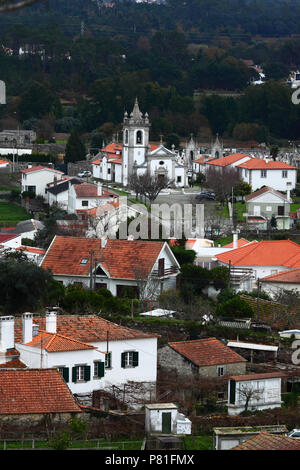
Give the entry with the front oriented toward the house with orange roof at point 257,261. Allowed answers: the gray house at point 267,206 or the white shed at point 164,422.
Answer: the gray house at point 267,206

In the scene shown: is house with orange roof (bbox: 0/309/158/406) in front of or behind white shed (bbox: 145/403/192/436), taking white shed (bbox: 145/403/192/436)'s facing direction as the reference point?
behind

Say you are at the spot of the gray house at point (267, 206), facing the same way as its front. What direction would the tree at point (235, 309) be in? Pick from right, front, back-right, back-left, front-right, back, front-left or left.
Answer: front

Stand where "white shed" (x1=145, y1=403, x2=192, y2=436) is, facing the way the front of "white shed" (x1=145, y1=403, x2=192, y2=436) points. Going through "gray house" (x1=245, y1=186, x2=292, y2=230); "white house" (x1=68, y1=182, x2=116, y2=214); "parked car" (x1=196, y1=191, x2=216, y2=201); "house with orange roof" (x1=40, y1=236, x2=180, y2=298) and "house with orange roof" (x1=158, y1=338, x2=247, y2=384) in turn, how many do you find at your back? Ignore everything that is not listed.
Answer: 5

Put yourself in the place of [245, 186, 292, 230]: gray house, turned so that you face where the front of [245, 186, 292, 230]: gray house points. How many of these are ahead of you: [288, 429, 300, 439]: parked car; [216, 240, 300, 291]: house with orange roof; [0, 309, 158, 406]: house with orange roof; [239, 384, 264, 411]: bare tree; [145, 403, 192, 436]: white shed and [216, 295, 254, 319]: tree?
6

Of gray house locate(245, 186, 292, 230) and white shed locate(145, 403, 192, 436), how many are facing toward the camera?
2

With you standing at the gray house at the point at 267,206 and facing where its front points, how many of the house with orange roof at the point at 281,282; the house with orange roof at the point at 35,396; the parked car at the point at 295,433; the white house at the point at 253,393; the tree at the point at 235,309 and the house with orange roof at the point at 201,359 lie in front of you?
6

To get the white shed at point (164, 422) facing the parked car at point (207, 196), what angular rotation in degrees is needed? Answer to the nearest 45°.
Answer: approximately 180°

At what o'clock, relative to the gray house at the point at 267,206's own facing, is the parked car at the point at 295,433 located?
The parked car is roughly at 12 o'clock from the gray house.

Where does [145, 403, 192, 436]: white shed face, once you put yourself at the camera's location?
facing the viewer

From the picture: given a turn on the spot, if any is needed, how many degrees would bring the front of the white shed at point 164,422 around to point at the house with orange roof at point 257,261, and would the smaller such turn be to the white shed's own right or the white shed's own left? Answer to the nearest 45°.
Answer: approximately 180°

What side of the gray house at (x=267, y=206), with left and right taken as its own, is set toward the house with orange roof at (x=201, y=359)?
front

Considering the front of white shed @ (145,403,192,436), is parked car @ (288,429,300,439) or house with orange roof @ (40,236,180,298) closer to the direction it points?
the parked car

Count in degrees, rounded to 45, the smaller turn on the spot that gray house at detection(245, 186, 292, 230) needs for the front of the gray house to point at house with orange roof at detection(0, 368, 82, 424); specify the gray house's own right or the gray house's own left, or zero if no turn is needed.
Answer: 0° — it already faces it

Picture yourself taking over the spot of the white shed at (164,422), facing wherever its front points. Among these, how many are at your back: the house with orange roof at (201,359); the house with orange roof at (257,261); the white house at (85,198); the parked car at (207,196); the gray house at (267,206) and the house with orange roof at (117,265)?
6

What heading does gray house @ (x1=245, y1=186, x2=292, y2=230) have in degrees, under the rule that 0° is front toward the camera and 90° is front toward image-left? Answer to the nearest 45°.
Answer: approximately 0°

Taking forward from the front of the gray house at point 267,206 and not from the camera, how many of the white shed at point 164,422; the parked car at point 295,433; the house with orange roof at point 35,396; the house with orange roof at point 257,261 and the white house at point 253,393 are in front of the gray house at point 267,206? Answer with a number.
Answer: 5
